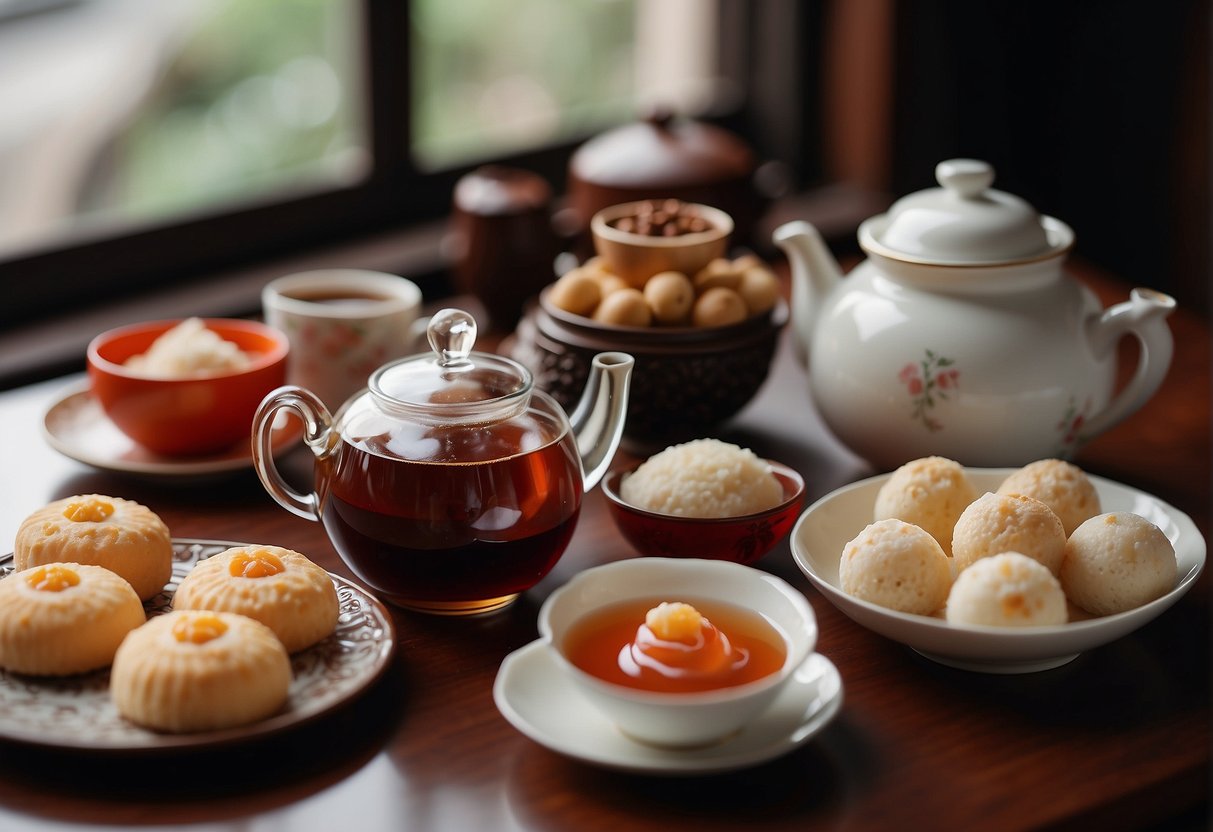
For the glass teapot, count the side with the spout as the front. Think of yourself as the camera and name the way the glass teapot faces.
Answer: facing to the right of the viewer

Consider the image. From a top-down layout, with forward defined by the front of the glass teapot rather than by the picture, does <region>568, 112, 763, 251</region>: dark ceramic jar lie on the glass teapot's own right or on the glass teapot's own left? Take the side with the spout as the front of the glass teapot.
on the glass teapot's own left
